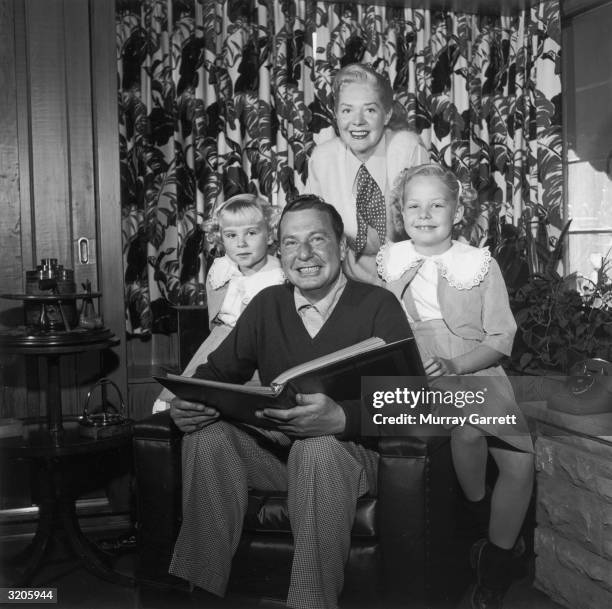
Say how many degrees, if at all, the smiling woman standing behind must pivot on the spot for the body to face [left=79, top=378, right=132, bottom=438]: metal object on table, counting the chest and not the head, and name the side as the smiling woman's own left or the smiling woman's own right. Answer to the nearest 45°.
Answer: approximately 90° to the smiling woman's own right

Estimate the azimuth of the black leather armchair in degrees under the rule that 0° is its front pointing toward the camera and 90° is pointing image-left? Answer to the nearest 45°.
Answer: approximately 45°

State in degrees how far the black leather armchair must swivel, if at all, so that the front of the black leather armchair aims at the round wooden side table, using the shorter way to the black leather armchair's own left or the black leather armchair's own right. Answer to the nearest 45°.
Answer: approximately 90° to the black leather armchair's own right

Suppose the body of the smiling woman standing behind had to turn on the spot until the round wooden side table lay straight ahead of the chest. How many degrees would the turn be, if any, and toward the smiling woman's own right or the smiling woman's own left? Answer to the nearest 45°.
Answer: approximately 90° to the smiling woman's own right

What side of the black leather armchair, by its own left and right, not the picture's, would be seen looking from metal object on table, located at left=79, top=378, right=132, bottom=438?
right

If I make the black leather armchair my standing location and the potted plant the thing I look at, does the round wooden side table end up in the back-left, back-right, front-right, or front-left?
back-left

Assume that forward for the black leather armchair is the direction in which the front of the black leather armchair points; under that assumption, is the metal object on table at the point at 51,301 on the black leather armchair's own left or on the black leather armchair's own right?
on the black leather armchair's own right

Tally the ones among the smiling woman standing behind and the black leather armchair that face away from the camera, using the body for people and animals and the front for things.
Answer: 0

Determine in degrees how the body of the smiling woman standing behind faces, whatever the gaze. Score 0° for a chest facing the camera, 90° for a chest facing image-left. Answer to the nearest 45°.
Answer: approximately 0°
